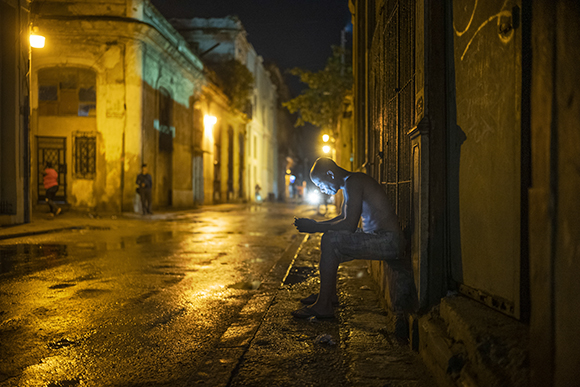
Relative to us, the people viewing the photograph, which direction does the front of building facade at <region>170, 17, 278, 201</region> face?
facing the viewer and to the right of the viewer

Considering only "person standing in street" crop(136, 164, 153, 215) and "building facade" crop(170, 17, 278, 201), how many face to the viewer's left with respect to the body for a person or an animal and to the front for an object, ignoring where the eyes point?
0

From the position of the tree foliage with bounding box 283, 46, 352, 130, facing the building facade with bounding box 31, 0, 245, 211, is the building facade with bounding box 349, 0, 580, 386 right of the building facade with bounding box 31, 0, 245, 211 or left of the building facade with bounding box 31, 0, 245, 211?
left

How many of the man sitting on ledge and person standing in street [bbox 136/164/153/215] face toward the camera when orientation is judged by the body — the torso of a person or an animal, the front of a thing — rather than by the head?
1

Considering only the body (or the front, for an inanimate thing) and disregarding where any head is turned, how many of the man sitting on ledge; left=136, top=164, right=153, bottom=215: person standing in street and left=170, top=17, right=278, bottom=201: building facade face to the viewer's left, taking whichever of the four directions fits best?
1

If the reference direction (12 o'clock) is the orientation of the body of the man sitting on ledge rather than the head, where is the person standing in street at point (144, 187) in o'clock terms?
The person standing in street is roughly at 2 o'clock from the man sitting on ledge.

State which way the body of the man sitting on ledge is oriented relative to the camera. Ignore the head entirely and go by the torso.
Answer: to the viewer's left

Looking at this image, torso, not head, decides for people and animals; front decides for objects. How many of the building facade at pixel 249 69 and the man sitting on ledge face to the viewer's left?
1

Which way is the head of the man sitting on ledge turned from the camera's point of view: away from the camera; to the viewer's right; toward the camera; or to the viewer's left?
to the viewer's left
